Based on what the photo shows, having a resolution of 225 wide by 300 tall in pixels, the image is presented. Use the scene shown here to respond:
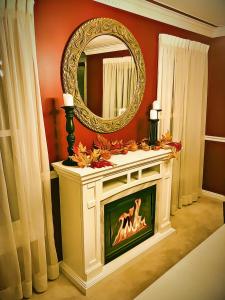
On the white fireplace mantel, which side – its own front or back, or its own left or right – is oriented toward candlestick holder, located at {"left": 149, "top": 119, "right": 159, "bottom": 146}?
left

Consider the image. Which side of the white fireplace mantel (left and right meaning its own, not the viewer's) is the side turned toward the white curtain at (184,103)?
left

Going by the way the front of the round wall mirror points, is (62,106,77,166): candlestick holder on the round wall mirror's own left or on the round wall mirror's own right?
on the round wall mirror's own right
